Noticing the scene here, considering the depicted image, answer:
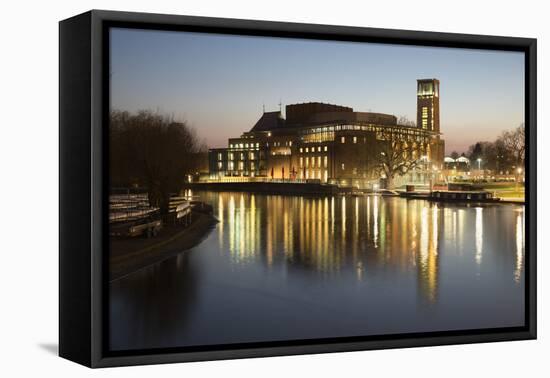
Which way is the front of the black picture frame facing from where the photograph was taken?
facing the viewer and to the right of the viewer
